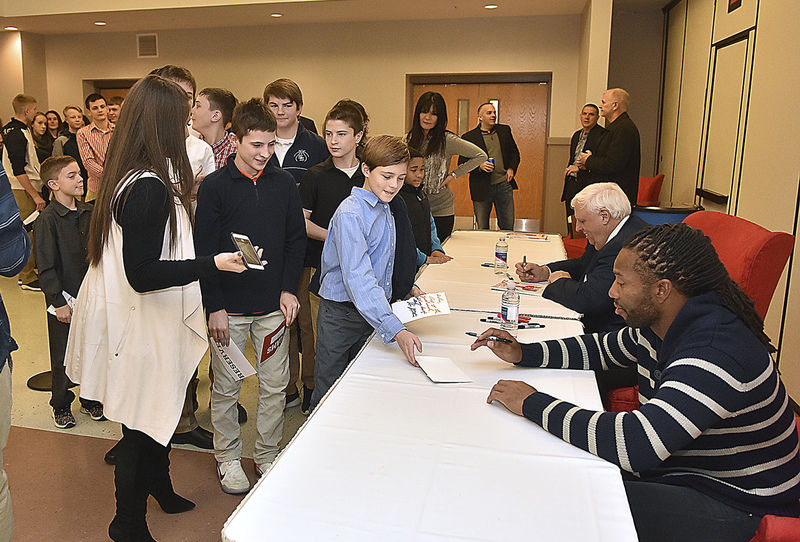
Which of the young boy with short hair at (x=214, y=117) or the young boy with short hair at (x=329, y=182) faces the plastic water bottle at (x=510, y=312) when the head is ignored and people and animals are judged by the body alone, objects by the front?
the young boy with short hair at (x=329, y=182)

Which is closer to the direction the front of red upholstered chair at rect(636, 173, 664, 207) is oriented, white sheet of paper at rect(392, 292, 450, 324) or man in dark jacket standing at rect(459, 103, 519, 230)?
the man in dark jacket standing

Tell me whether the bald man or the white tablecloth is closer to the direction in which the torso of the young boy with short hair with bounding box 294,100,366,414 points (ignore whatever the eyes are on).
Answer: the white tablecloth

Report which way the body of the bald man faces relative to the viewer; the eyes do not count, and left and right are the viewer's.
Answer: facing to the left of the viewer

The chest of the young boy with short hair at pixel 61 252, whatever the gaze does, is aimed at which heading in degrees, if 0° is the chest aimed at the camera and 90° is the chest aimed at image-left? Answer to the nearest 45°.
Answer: approximately 315°

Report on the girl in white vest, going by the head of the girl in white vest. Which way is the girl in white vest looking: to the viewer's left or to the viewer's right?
to the viewer's right
